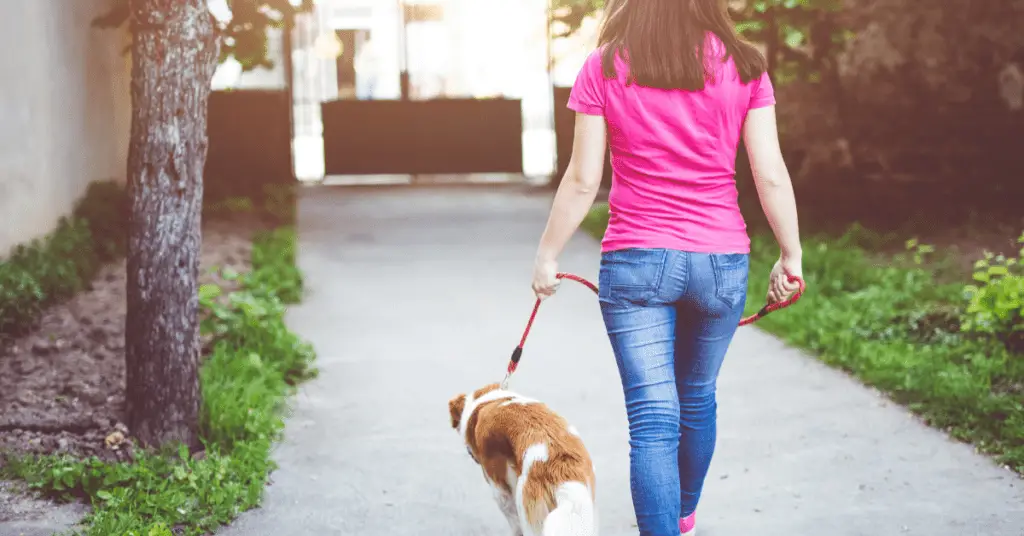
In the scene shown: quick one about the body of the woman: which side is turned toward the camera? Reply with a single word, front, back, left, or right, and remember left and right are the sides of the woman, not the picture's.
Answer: back

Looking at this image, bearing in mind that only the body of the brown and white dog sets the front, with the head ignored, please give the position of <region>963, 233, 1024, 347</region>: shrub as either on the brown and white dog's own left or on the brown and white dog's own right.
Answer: on the brown and white dog's own right

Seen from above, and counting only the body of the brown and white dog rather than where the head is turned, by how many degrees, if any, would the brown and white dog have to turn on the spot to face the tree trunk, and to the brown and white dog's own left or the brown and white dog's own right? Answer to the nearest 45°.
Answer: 0° — it already faces it

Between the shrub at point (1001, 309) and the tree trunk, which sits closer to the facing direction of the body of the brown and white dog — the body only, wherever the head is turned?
the tree trunk

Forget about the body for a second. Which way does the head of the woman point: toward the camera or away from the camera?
away from the camera

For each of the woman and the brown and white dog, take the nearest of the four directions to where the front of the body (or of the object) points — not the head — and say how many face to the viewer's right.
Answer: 0

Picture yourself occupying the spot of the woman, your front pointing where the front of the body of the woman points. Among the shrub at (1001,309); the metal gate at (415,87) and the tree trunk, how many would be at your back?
0

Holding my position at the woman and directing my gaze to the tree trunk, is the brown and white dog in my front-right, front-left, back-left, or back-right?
front-left

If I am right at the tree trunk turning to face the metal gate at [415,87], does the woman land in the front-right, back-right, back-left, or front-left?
back-right

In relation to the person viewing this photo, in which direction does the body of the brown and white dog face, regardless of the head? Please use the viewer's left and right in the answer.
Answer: facing away from the viewer and to the left of the viewer

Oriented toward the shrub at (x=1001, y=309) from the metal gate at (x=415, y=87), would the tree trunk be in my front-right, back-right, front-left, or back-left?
front-right

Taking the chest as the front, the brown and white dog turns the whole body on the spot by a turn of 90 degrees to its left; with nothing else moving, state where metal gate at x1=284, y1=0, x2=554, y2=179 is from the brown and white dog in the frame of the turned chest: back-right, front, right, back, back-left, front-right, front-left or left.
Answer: back-right

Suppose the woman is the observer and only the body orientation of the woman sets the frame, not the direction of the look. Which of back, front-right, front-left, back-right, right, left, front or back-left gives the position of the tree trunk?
front-left
